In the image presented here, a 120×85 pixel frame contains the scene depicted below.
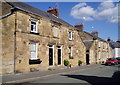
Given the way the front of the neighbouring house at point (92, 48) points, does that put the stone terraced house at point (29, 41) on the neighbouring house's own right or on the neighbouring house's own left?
on the neighbouring house's own right

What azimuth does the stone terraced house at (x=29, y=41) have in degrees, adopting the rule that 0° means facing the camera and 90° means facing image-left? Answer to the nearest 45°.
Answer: approximately 315°

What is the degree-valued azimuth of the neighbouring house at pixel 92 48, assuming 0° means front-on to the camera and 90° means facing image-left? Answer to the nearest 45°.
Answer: approximately 315°

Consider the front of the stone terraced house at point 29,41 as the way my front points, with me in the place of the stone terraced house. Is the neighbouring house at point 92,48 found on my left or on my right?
on my left
